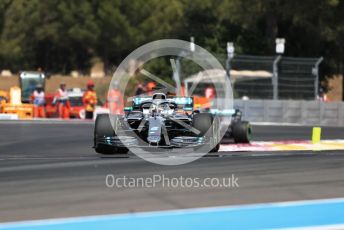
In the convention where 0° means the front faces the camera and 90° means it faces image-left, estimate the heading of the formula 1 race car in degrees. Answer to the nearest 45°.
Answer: approximately 0°

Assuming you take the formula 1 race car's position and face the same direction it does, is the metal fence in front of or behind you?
behind

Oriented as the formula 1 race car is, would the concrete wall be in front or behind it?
behind
